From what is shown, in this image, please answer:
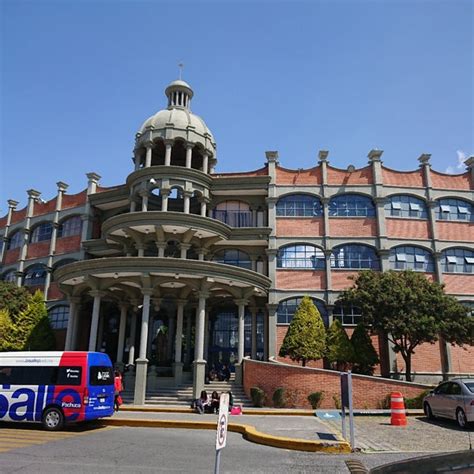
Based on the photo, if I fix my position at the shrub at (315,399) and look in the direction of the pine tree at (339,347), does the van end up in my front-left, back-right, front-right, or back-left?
back-left

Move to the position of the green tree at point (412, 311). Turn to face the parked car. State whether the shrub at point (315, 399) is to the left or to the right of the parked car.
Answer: right

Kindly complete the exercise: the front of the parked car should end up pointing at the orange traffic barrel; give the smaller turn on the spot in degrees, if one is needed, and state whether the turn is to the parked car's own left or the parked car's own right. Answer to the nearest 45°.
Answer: approximately 45° to the parked car's own left

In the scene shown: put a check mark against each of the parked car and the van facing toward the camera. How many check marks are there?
0

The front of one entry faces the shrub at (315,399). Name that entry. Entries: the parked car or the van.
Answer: the parked car
